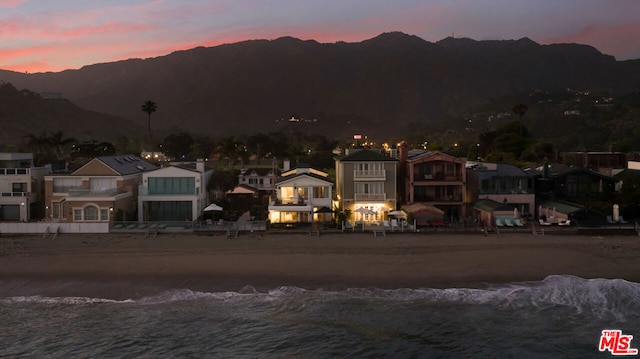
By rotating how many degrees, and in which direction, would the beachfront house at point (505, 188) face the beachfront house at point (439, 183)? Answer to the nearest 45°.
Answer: approximately 45° to its right

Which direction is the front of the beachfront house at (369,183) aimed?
toward the camera

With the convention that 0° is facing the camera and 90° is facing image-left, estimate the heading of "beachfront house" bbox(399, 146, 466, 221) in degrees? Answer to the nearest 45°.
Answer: approximately 0°

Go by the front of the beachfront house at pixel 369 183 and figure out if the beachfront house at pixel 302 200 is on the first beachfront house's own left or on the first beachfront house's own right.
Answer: on the first beachfront house's own right

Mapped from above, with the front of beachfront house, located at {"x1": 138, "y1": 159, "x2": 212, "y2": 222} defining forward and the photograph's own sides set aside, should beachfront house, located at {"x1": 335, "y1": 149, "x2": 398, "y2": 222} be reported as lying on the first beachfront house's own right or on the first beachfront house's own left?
on the first beachfront house's own left

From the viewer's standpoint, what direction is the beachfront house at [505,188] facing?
toward the camera

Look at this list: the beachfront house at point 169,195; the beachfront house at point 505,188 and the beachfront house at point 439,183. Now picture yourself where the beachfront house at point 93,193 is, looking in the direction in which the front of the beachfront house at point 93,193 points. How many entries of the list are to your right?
0

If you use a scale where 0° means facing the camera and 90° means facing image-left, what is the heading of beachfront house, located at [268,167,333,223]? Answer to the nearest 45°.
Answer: approximately 0°

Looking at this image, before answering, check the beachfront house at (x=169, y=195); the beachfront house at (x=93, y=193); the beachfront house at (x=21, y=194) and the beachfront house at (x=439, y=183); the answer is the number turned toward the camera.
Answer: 4

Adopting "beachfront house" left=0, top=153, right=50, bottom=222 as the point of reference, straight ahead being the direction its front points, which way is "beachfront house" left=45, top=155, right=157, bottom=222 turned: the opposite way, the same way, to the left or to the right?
the same way

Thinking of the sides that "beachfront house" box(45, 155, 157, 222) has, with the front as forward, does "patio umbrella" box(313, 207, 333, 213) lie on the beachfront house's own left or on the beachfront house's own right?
on the beachfront house's own left

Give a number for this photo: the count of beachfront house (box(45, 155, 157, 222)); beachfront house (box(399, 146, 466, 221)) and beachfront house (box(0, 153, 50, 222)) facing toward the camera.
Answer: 3

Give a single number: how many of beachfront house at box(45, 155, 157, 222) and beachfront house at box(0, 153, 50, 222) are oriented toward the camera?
2

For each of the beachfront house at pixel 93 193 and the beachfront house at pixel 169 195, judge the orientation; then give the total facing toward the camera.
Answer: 2

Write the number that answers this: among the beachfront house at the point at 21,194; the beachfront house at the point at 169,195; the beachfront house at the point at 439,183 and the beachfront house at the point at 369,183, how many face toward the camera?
4

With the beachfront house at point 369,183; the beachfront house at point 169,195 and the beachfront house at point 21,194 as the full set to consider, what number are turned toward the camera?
3
